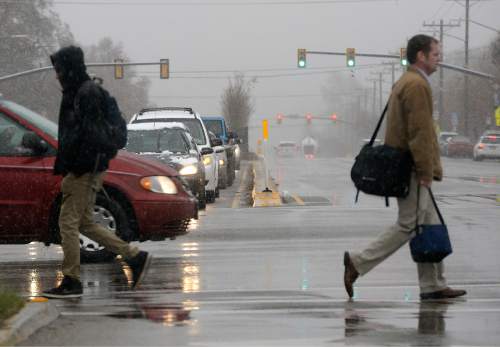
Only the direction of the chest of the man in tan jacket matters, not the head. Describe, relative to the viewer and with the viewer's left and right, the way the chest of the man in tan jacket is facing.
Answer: facing to the right of the viewer

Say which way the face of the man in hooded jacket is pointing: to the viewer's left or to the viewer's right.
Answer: to the viewer's left

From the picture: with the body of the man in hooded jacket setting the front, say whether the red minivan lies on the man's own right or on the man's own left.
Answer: on the man's own right

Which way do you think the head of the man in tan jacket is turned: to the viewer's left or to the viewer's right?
to the viewer's right

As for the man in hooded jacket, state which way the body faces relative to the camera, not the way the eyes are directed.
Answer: to the viewer's left
